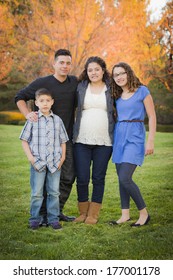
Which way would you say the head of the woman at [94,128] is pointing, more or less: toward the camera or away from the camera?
toward the camera

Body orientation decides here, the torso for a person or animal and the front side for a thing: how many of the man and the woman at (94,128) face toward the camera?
2

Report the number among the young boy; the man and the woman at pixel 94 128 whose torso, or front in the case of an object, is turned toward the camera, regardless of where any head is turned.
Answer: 3

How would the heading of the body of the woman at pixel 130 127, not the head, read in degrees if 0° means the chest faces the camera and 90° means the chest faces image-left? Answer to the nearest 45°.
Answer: approximately 45°

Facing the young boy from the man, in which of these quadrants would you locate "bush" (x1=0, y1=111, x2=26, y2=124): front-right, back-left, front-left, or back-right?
back-right

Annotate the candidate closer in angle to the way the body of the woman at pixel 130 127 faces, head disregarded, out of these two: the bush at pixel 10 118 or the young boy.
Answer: the young boy

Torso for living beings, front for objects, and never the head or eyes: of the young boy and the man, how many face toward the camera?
2

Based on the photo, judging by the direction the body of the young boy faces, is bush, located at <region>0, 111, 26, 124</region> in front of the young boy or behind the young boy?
behind

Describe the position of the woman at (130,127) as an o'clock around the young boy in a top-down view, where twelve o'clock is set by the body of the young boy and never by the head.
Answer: The woman is roughly at 9 o'clock from the young boy.

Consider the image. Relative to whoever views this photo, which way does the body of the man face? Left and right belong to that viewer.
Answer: facing the viewer

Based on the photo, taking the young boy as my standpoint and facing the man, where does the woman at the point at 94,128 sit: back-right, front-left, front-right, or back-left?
front-right
